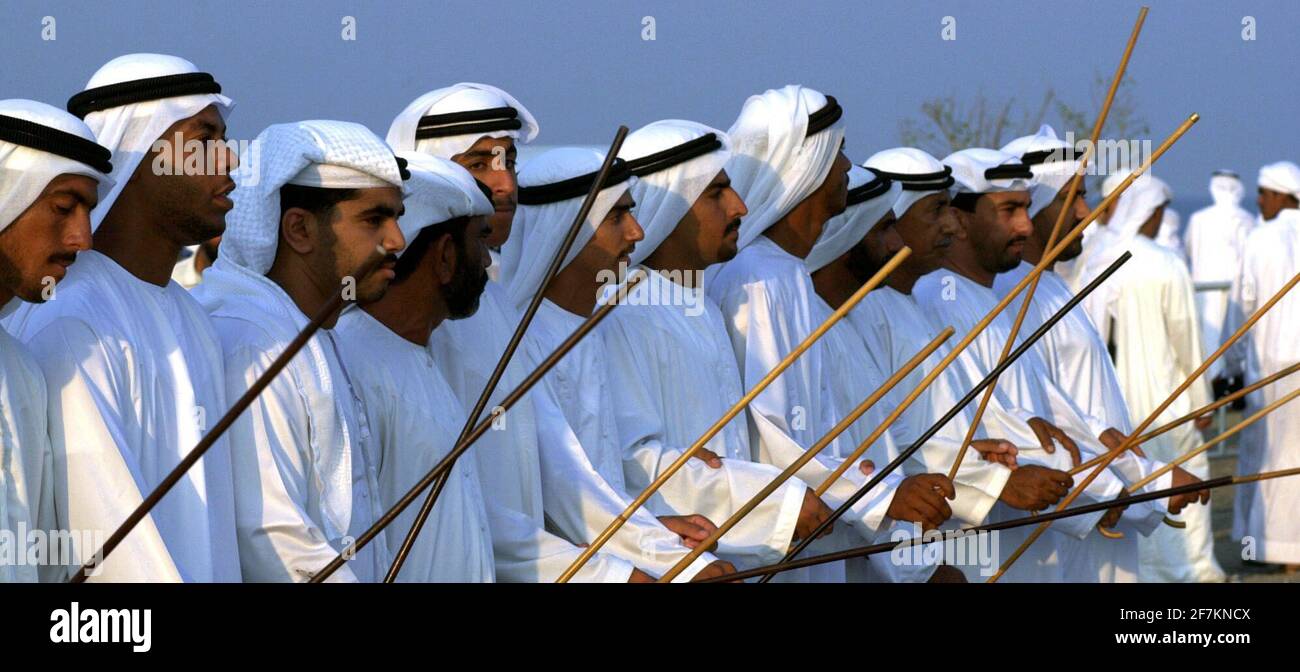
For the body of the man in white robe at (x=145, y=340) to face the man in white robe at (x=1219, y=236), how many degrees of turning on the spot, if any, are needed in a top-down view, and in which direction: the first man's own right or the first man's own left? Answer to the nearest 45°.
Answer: approximately 90° to the first man's own left

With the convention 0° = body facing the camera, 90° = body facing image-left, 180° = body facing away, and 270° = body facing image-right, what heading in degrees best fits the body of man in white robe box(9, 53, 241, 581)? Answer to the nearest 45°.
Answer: approximately 315°

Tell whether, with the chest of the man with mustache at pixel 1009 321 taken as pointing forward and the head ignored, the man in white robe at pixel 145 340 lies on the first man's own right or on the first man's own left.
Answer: on the first man's own right

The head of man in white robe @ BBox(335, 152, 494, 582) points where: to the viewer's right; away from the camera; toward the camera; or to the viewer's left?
to the viewer's right

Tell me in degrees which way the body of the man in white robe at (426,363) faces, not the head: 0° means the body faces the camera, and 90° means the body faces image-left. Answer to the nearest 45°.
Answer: approximately 270°

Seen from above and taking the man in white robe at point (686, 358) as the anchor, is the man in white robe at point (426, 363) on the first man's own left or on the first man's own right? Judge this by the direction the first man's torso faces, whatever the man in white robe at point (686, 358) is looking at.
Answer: on the first man's own right

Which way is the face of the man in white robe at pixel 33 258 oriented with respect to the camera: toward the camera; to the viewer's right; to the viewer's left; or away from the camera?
to the viewer's right

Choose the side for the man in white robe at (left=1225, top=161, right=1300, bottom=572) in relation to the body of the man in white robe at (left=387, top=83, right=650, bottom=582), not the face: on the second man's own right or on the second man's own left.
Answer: on the second man's own left

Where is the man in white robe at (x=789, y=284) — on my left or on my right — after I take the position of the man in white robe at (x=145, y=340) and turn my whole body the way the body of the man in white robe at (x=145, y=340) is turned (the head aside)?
on my left

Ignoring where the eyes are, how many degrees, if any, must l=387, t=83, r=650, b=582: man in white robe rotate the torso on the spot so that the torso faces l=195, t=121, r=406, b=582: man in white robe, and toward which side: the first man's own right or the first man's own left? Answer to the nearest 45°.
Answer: approximately 90° to the first man's own right

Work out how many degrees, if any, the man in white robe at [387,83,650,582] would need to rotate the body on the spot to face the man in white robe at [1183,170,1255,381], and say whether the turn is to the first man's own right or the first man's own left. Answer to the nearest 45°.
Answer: approximately 90° to the first man's own left

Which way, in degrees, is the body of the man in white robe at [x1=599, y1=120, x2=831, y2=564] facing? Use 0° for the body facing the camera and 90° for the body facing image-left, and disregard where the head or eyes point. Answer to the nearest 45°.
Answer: approximately 315°
